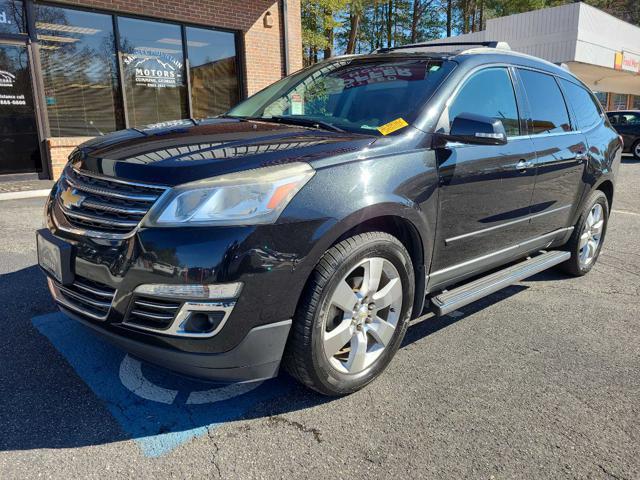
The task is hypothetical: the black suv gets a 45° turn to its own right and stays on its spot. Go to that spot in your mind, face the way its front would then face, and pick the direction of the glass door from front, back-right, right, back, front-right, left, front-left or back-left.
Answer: front-right

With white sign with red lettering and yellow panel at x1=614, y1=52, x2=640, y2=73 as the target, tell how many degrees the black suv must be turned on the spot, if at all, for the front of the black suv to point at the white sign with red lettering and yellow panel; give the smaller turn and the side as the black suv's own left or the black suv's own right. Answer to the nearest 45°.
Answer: approximately 180°

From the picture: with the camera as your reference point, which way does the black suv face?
facing the viewer and to the left of the viewer

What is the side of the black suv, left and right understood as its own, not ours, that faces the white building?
back
